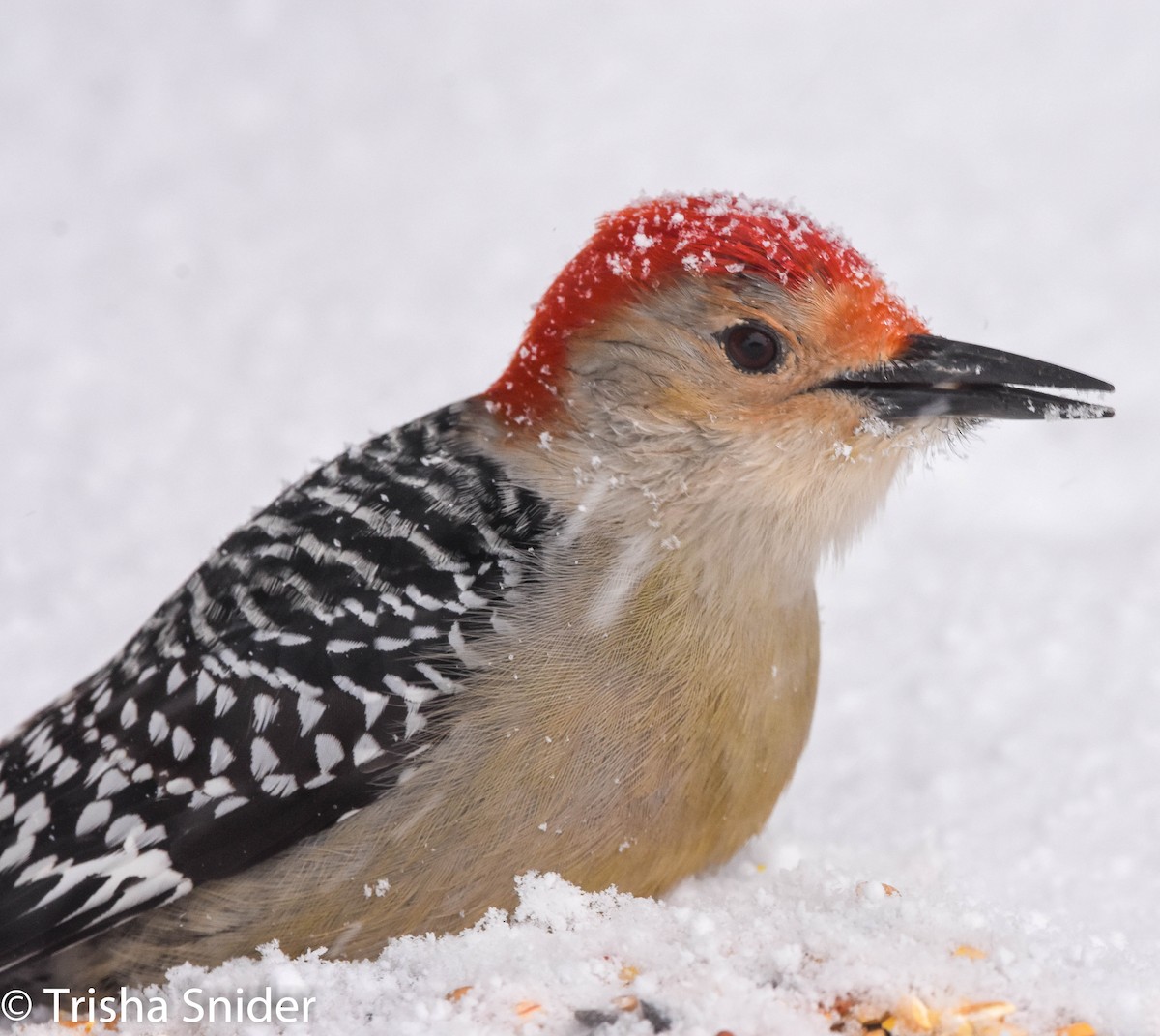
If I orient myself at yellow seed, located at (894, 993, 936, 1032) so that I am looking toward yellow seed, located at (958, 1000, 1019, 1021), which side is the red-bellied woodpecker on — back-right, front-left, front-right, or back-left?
back-left

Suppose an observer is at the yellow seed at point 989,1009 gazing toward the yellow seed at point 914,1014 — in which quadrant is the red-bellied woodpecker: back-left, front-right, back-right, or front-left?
front-right

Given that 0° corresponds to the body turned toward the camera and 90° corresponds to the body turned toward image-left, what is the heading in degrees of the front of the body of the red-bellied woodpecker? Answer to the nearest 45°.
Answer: approximately 270°

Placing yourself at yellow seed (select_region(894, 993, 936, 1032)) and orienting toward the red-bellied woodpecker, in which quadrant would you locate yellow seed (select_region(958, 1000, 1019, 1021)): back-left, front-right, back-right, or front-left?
back-right
